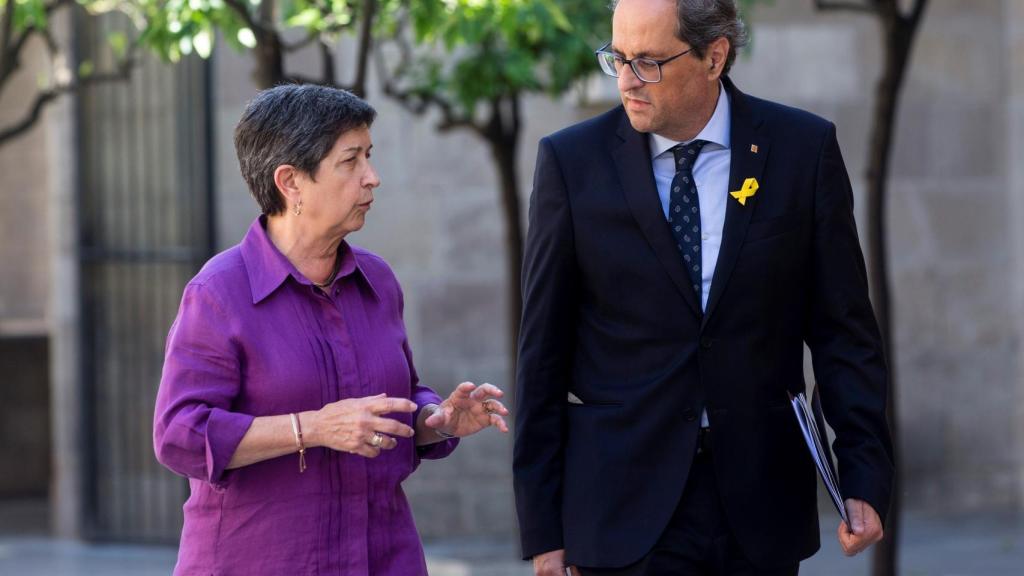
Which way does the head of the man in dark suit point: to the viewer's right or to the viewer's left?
to the viewer's left

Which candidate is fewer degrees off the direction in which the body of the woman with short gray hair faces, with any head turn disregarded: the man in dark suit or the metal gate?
the man in dark suit

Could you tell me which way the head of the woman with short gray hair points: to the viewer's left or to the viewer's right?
to the viewer's right

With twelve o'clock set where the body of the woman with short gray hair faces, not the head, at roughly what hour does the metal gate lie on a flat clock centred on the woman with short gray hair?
The metal gate is roughly at 7 o'clock from the woman with short gray hair.

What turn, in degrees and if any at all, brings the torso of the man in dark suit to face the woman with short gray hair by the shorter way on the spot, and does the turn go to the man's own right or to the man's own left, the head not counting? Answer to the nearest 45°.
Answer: approximately 90° to the man's own right

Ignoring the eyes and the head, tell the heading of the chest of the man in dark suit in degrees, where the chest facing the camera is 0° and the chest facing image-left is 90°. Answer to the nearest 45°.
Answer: approximately 0°
